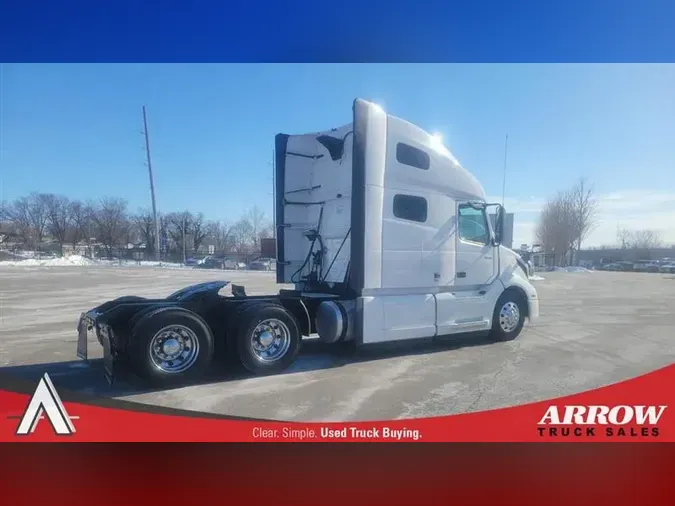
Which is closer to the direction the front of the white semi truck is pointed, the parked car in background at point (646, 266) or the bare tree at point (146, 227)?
the parked car in background

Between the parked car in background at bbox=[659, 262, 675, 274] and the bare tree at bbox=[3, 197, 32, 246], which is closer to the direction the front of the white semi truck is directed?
the parked car in background

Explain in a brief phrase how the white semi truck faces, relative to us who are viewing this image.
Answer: facing away from the viewer and to the right of the viewer

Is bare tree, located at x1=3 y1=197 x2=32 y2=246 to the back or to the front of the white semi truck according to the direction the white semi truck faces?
to the back

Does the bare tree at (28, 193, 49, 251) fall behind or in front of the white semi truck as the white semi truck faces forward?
behind
